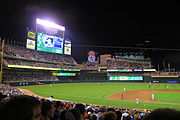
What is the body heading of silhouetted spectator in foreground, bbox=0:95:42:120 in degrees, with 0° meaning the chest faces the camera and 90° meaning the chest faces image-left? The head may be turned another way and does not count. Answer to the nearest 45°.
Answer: approximately 225°

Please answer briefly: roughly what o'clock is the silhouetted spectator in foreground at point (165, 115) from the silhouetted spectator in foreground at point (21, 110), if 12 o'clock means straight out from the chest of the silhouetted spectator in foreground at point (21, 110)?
the silhouetted spectator in foreground at point (165, 115) is roughly at 3 o'clock from the silhouetted spectator in foreground at point (21, 110).
